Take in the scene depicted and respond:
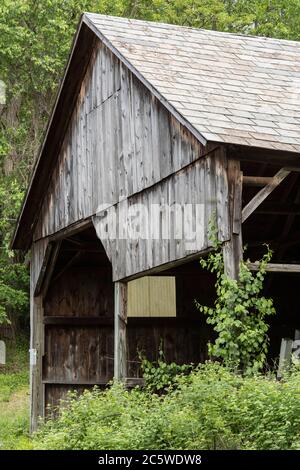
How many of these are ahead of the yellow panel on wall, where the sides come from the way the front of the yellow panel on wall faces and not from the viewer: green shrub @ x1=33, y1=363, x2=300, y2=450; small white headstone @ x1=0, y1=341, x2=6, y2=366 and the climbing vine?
2

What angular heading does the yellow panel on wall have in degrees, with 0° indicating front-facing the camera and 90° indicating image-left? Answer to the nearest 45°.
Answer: approximately 0°

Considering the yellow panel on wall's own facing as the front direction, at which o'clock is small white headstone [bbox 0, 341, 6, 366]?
The small white headstone is roughly at 5 o'clock from the yellow panel on wall.

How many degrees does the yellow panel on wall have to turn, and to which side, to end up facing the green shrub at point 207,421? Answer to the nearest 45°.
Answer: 0° — it already faces it

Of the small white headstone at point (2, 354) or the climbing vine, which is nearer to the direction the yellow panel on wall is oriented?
the climbing vine

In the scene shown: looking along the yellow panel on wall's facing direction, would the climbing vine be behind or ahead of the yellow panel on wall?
ahead
